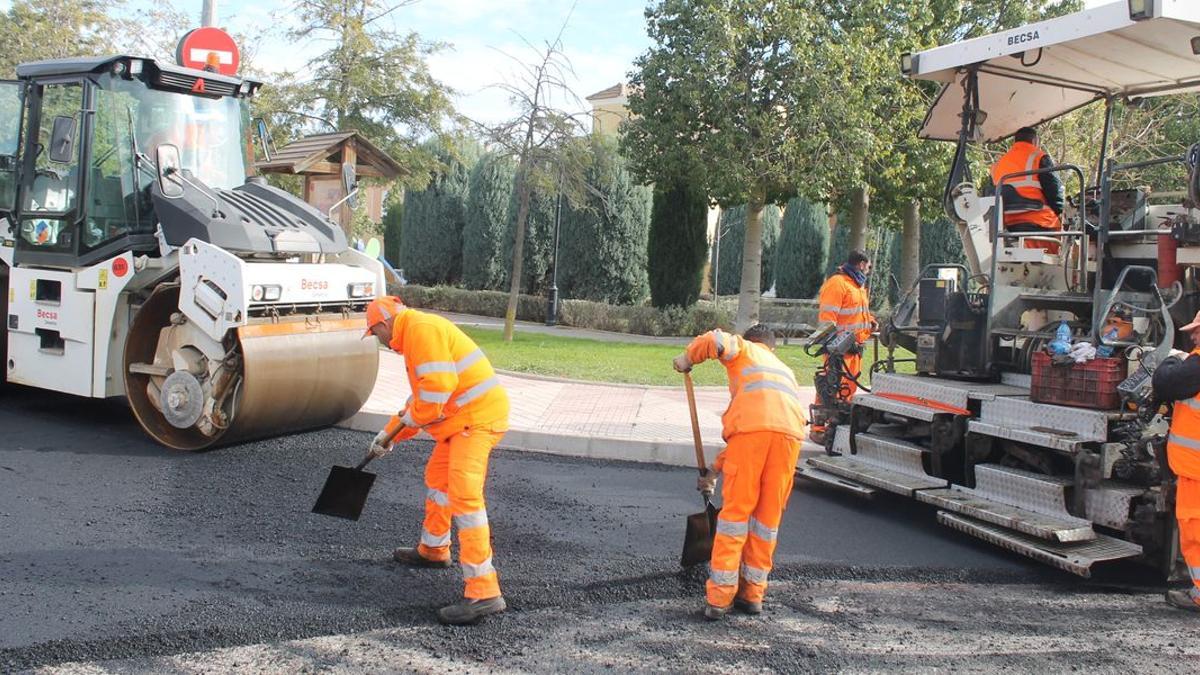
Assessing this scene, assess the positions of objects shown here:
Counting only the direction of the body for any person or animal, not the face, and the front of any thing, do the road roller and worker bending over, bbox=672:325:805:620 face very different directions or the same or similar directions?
very different directions

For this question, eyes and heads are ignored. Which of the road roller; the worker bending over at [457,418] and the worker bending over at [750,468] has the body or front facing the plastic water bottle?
the road roller

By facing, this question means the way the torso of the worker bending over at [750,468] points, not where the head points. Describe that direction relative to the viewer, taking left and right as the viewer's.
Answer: facing away from the viewer and to the left of the viewer

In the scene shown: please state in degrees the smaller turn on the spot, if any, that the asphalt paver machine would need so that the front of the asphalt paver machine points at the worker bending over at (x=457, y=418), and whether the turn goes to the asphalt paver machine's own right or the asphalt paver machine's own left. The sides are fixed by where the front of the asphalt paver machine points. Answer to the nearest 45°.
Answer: approximately 180°

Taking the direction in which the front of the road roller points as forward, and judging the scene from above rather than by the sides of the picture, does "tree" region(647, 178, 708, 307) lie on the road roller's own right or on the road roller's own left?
on the road roller's own left

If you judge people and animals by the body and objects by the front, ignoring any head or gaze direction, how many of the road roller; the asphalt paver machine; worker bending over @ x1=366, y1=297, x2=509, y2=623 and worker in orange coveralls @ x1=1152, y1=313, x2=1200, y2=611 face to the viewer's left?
2

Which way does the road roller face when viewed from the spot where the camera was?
facing the viewer and to the right of the viewer

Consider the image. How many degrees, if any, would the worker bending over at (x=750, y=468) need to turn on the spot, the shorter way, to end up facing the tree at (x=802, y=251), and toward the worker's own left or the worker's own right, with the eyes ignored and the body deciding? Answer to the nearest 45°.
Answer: approximately 45° to the worker's own right

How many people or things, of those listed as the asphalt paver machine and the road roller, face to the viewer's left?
0

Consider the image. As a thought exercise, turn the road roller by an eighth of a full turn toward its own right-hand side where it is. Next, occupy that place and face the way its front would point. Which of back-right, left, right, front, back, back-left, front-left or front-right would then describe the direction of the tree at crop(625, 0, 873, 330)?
back-left

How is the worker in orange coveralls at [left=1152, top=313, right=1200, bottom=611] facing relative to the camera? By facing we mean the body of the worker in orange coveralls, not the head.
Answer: to the viewer's left

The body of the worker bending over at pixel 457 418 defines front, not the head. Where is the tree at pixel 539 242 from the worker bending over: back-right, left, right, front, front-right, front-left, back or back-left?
right

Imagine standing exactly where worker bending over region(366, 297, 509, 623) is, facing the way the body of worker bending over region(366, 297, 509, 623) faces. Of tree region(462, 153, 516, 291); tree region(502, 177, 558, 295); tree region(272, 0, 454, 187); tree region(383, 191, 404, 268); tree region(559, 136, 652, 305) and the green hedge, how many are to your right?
6

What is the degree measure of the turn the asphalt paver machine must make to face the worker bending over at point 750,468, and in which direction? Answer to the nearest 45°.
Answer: approximately 180°

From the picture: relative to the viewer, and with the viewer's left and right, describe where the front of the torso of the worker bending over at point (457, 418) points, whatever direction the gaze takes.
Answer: facing to the left of the viewer

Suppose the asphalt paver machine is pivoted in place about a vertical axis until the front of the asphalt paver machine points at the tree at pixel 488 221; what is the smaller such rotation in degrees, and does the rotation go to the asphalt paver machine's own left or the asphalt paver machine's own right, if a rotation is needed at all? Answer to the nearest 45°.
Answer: approximately 90° to the asphalt paver machine's own left

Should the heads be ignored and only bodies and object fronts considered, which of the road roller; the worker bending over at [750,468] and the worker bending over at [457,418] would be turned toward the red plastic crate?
the road roller
